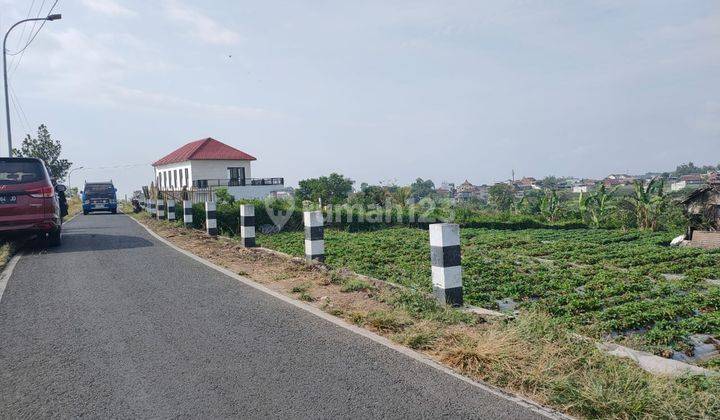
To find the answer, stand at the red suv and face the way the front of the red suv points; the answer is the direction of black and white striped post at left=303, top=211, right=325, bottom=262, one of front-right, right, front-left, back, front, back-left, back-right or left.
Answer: back-right

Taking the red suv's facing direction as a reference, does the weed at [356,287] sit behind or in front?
behind

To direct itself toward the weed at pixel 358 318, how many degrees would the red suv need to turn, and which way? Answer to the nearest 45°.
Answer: approximately 180°

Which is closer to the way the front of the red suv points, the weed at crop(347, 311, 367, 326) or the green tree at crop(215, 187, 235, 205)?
the green tree

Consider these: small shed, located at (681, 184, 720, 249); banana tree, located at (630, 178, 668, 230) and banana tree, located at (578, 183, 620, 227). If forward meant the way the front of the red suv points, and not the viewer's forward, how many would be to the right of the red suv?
3

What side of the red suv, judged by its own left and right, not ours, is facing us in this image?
back

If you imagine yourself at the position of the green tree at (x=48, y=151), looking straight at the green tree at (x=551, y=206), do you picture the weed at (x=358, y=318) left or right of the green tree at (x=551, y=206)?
right

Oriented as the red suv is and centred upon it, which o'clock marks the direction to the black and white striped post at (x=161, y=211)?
The black and white striped post is roughly at 1 o'clock from the red suv.

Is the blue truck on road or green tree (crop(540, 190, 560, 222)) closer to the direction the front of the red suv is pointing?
the blue truck on road

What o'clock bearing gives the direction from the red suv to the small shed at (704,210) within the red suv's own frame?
The small shed is roughly at 3 o'clock from the red suv.

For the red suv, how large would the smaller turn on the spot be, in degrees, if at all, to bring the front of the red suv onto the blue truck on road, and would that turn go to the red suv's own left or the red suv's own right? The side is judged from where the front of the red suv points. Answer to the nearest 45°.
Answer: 0° — it already faces it

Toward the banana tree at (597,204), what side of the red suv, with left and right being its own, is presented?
right

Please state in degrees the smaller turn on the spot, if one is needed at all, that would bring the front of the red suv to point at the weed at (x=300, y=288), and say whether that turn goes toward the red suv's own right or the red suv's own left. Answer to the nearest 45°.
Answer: approximately 135° to the red suv's own right

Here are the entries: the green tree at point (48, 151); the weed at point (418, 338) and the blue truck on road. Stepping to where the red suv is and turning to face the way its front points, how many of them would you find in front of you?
2
